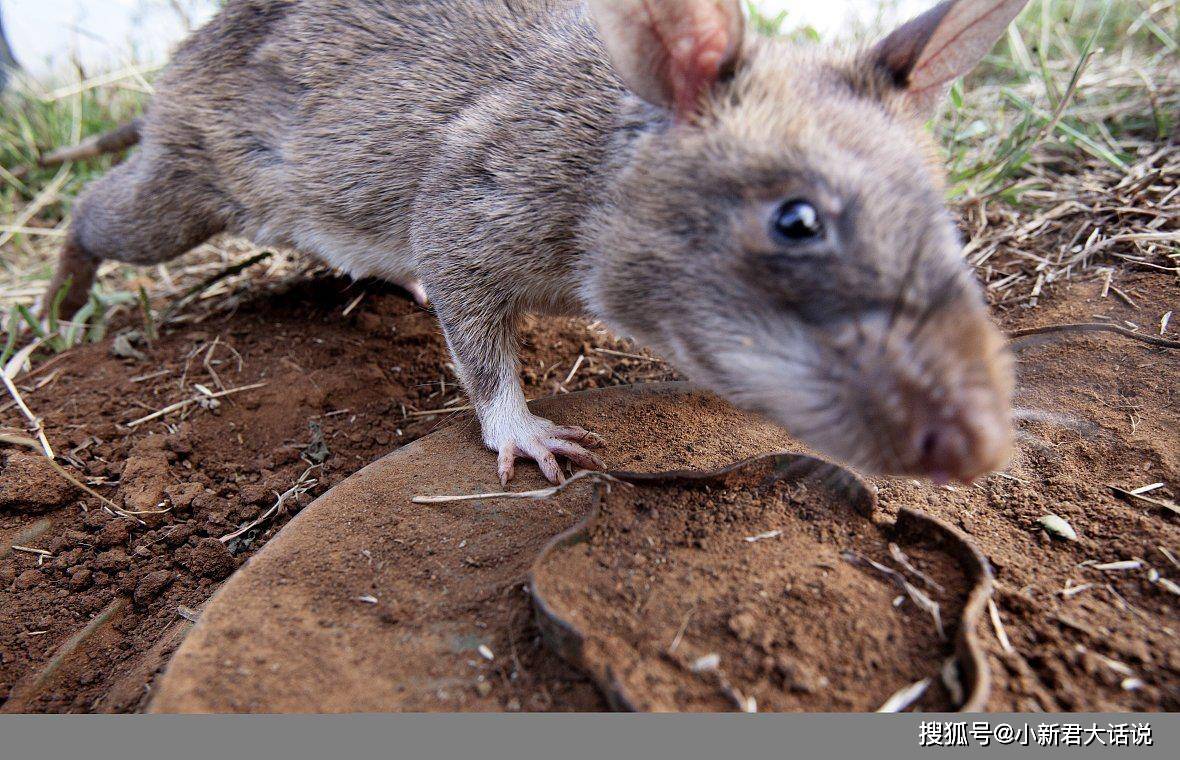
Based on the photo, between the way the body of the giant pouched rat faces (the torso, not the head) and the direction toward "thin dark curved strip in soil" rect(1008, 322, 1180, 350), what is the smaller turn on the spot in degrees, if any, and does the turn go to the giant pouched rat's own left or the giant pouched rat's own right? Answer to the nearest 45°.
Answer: approximately 45° to the giant pouched rat's own left

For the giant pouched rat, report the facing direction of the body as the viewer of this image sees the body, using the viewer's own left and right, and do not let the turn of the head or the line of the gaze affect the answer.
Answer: facing the viewer and to the right of the viewer

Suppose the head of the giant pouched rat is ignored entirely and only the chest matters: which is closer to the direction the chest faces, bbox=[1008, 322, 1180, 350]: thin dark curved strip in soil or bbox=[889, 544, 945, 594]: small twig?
the small twig

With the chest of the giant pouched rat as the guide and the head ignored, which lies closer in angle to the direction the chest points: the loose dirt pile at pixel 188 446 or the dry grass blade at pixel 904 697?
the dry grass blade

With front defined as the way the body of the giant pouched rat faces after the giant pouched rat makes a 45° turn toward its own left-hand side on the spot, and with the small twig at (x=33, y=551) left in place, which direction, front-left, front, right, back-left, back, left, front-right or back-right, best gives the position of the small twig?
back

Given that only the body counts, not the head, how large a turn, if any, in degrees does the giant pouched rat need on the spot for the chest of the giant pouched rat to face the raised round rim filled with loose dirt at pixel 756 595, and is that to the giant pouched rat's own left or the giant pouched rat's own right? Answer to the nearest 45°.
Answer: approximately 45° to the giant pouched rat's own right

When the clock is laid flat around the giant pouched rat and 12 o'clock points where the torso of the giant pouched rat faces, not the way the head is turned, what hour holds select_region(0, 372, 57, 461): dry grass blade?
The dry grass blade is roughly at 5 o'clock from the giant pouched rat.
